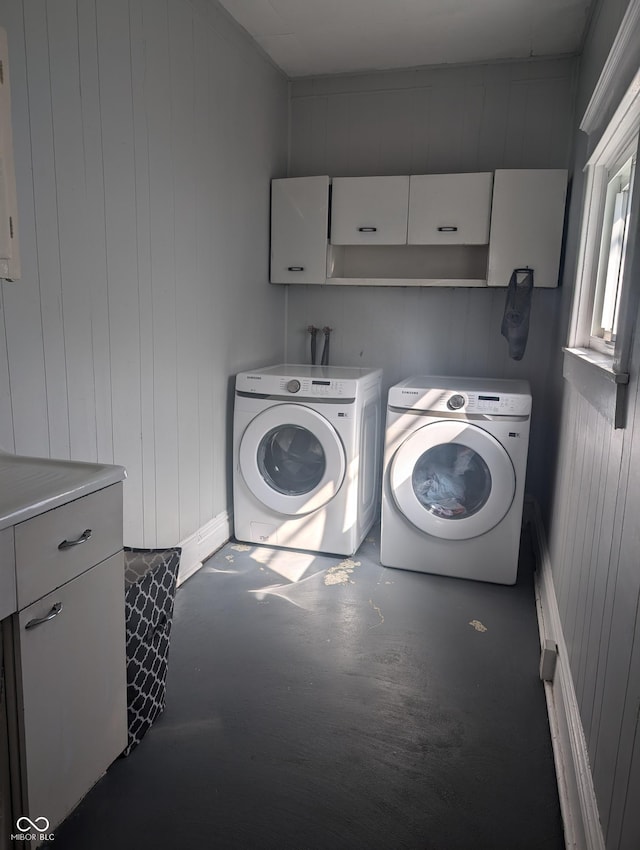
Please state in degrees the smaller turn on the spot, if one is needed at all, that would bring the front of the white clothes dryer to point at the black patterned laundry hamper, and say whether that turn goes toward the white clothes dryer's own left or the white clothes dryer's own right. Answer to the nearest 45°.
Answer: approximately 45° to the white clothes dryer's own right

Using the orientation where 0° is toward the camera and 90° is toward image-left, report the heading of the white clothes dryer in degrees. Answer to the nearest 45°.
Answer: approximately 0°

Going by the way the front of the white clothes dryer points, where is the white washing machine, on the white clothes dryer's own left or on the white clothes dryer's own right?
on the white clothes dryer's own right

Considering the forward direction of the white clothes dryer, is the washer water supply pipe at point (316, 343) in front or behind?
behind
